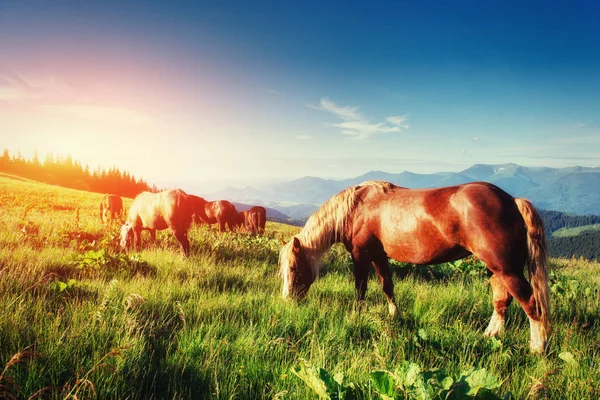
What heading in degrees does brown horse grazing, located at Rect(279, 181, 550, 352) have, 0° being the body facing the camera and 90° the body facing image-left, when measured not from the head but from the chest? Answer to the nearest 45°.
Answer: approximately 135°

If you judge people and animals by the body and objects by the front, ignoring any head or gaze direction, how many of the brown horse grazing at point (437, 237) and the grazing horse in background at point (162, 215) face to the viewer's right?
0

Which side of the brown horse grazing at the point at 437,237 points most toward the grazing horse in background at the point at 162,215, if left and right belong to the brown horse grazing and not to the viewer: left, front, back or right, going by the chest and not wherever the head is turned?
front

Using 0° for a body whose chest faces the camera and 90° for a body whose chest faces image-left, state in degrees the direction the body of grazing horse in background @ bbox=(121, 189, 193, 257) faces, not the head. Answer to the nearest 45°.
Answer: approximately 135°

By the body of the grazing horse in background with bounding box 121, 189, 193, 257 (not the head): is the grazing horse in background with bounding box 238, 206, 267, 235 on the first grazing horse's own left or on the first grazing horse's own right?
on the first grazing horse's own right
